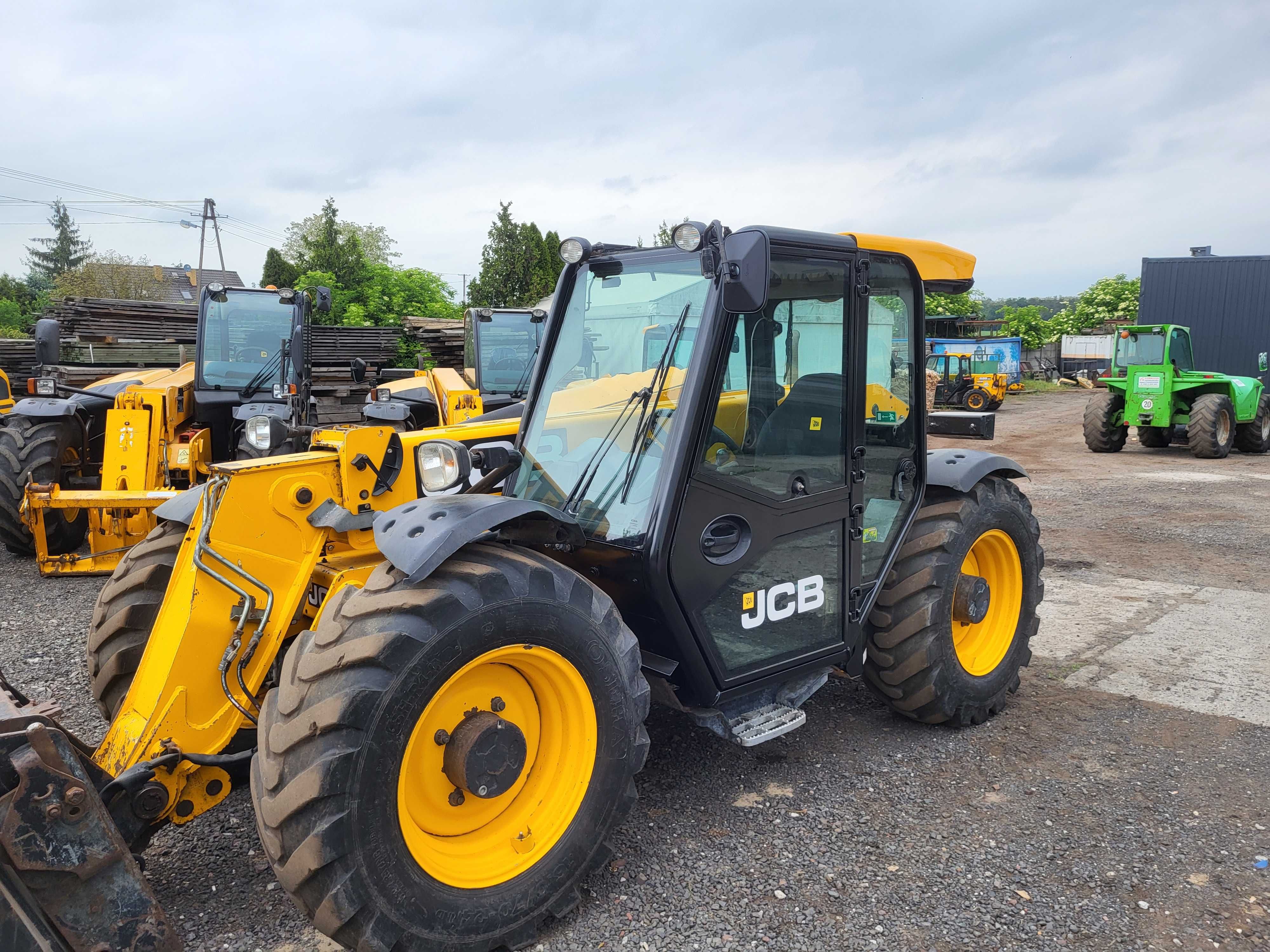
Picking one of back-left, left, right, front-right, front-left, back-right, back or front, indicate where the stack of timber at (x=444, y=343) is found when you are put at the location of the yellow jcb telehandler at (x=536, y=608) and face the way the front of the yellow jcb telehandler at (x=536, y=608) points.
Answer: back-right

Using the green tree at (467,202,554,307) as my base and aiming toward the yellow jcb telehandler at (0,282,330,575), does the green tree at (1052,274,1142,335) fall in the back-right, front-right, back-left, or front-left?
back-left

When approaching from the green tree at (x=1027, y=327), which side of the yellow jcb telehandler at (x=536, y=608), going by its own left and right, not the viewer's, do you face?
back

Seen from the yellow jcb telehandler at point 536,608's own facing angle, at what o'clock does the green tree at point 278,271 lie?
The green tree is roughly at 4 o'clock from the yellow jcb telehandler.

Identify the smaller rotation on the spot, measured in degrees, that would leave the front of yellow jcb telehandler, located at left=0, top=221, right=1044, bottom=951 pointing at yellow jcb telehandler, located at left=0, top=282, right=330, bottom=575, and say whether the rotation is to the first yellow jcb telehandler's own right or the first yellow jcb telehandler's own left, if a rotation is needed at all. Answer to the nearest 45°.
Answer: approximately 90° to the first yellow jcb telehandler's own right

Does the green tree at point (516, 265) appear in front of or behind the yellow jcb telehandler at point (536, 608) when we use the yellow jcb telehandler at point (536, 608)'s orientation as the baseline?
behind

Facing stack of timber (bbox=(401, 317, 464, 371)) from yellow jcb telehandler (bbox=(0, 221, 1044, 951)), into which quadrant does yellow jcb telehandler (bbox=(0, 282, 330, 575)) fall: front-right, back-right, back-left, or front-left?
front-left

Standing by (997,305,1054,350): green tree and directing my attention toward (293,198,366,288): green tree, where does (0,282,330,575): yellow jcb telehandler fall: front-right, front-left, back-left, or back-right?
front-left

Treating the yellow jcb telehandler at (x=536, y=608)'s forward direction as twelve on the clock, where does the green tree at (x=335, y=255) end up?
The green tree is roughly at 4 o'clock from the yellow jcb telehandler.

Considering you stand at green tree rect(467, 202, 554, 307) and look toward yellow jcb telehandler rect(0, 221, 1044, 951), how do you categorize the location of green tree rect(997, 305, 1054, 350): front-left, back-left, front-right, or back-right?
back-left

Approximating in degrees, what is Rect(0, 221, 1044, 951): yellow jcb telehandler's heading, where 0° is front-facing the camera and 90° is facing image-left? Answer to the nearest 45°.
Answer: approximately 45°

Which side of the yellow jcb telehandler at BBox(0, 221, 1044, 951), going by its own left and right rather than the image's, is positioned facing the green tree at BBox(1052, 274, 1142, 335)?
back
